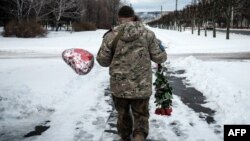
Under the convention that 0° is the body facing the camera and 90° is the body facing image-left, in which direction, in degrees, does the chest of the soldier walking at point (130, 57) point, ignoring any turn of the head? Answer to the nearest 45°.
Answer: approximately 180°
